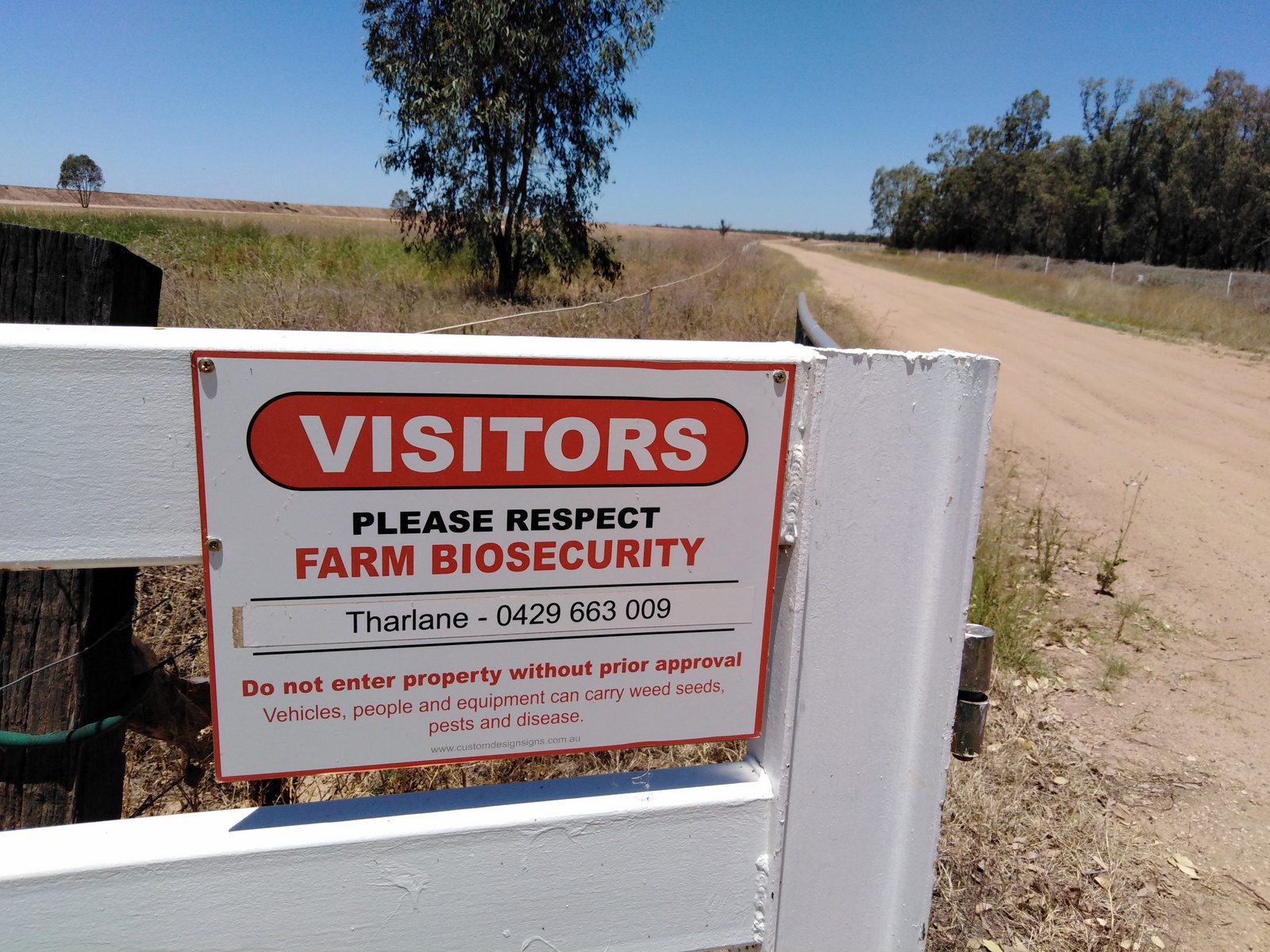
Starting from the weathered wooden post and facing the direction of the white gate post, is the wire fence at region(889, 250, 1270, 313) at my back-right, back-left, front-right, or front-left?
front-left

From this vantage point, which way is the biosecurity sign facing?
toward the camera

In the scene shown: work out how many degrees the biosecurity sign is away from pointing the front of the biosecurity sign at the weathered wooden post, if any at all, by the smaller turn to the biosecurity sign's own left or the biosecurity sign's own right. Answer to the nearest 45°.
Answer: approximately 90° to the biosecurity sign's own right

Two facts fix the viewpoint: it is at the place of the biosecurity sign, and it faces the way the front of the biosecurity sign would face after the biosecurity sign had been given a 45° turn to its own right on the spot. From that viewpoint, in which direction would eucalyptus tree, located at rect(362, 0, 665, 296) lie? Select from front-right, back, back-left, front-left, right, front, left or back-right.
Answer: back-right

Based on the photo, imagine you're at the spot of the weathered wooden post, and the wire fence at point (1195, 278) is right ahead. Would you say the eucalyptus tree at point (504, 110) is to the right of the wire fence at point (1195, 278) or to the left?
left

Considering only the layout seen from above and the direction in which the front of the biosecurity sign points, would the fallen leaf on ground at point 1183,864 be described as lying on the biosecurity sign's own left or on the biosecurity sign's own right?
on the biosecurity sign's own left

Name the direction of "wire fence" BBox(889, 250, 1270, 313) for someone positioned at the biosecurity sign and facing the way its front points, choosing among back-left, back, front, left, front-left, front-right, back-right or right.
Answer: back-left
